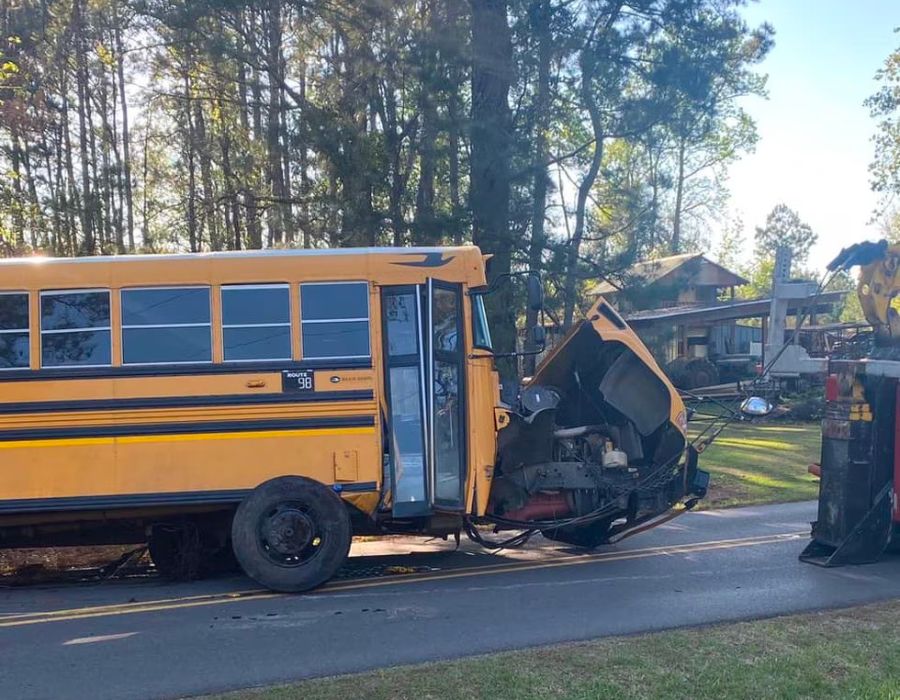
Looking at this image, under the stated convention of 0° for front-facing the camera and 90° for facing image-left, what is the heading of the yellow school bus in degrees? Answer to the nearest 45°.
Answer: approximately 270°

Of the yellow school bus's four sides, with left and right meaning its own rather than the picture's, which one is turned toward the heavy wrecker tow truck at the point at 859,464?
front
